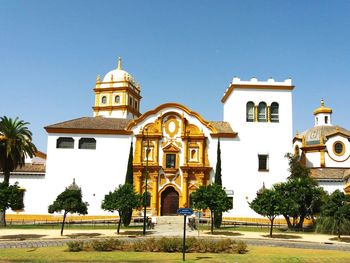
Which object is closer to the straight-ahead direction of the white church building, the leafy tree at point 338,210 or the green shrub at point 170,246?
the green shrub

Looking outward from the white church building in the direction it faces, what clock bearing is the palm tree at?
The palm tree is roughly at 2 o'clock from the white church building.

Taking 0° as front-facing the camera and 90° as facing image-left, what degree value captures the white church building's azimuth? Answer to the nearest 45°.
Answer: approximately 0°

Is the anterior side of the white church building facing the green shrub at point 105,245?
yes

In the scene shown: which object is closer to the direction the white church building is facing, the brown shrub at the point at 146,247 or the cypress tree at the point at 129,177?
the brown shrub

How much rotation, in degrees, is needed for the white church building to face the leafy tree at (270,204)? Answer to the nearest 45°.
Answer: approximately 45° to its left

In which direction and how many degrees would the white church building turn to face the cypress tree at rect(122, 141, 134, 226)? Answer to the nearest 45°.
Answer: approximately 45° to its right

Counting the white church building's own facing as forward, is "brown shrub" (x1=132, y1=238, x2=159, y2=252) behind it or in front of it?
in front

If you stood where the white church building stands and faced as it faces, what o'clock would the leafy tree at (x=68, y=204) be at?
The leafy tree is roughly at 1 o'clock from the white church building.

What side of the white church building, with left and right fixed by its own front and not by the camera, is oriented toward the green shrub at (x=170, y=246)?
front

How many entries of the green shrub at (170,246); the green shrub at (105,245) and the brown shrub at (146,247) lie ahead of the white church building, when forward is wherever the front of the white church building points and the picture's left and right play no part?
3

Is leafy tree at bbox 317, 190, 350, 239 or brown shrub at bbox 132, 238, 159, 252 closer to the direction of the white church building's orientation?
the brown shrub
